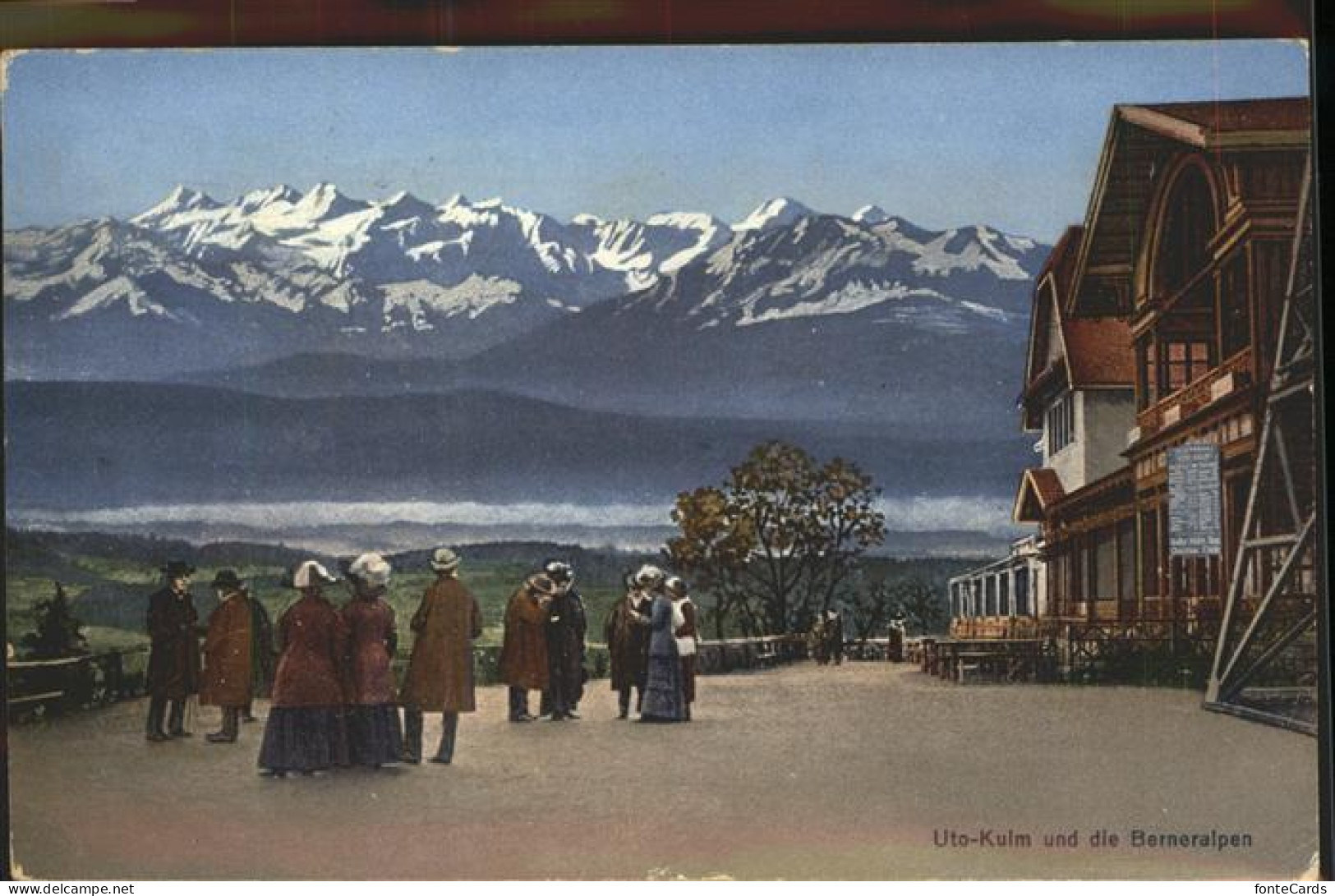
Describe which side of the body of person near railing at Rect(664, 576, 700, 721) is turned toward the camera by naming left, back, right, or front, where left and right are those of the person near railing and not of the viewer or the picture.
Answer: left

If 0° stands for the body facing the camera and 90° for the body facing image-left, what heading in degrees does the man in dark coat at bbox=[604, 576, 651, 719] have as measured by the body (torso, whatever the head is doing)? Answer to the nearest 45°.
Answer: approximately 315°

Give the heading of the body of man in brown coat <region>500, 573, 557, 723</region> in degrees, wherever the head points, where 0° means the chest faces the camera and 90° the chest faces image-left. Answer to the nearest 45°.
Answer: approximately 270°

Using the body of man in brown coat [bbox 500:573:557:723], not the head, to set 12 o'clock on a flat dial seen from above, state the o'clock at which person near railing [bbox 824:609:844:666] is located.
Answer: The person near railing is roughly at 12 o'clock from the man in brown coat.

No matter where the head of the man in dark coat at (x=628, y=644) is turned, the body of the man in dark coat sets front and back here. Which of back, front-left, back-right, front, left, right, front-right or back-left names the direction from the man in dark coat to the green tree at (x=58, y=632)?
back-right

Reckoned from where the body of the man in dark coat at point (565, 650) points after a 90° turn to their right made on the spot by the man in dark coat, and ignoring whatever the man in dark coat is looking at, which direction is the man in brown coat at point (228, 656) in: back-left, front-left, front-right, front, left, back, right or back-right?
front-left

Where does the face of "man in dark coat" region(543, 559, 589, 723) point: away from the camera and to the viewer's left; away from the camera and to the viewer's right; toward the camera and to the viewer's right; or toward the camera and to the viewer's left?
toward the camera and to the viewer's left

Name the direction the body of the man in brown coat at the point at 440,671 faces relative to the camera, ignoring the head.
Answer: away from the camera

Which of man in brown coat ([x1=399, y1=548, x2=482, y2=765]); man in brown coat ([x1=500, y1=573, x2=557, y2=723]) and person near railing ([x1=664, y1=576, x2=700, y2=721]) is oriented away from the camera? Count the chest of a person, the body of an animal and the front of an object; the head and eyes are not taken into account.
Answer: man in brown coat ([x1=399, y1=548, x2=482, y2=765])

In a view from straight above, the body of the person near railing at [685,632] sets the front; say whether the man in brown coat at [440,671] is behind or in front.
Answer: in front

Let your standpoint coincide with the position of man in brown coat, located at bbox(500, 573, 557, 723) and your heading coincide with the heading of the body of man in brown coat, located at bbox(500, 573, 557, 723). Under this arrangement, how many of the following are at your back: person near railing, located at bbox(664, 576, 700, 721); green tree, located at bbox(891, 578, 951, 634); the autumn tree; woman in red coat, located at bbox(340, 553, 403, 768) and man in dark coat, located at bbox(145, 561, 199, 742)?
2

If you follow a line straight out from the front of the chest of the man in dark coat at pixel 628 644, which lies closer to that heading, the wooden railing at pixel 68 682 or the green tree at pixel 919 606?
the green tree
